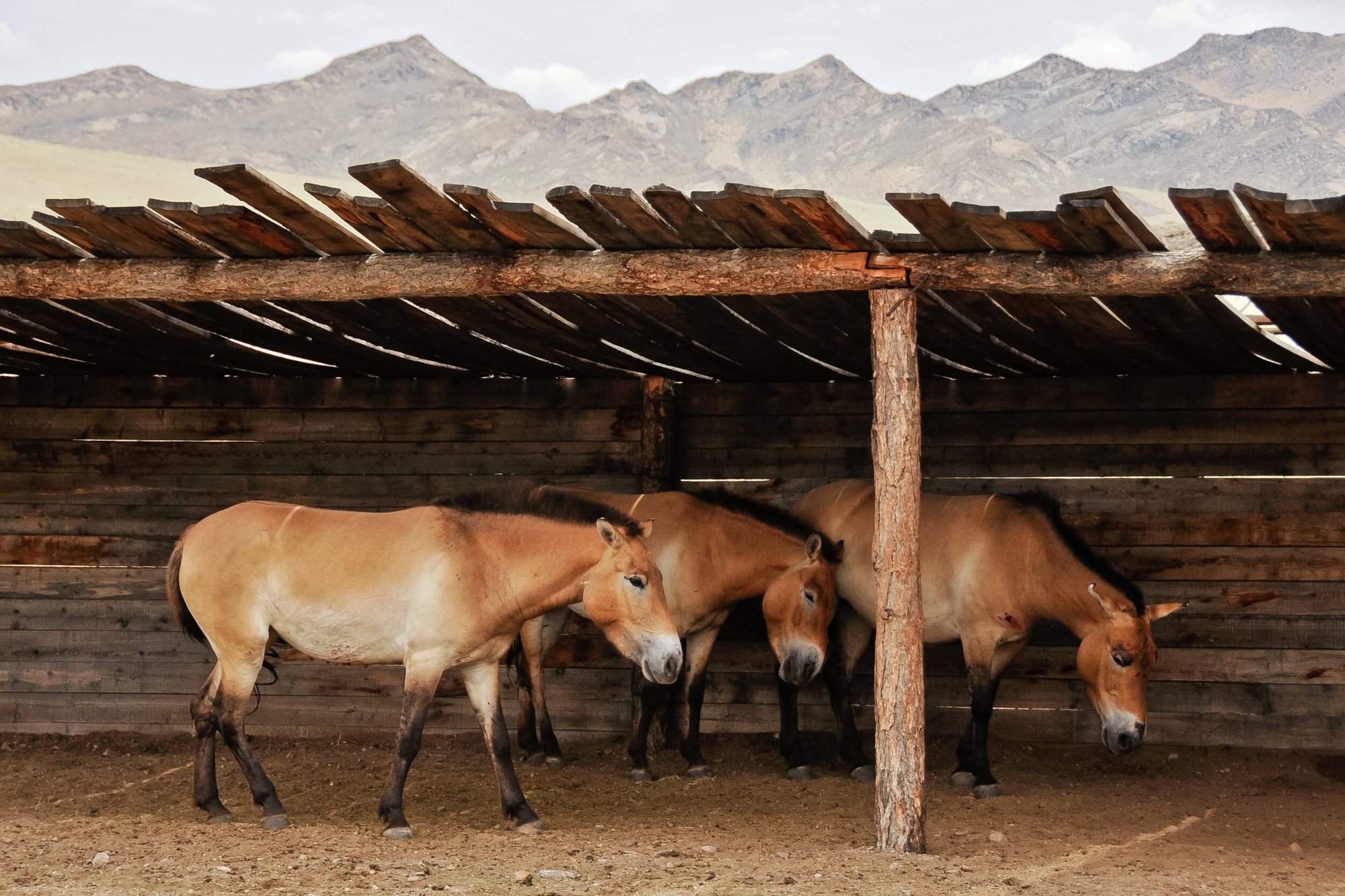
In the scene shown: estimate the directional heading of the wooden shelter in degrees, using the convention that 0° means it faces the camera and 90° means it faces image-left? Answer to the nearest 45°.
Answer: approximately 0°

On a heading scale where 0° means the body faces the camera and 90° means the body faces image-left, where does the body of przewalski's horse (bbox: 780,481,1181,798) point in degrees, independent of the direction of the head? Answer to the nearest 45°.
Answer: approximately 315°

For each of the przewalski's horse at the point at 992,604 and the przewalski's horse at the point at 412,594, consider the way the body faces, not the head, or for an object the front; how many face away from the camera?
0

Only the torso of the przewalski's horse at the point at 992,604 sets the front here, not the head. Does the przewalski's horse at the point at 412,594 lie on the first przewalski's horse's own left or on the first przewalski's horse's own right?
on the first przewalski's horse's own right

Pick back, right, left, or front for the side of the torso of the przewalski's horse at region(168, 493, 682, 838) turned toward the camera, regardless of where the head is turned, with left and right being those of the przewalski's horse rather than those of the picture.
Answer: right

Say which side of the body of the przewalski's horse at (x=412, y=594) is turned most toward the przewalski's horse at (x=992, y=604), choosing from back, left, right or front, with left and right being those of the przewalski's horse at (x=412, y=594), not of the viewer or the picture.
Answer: front
